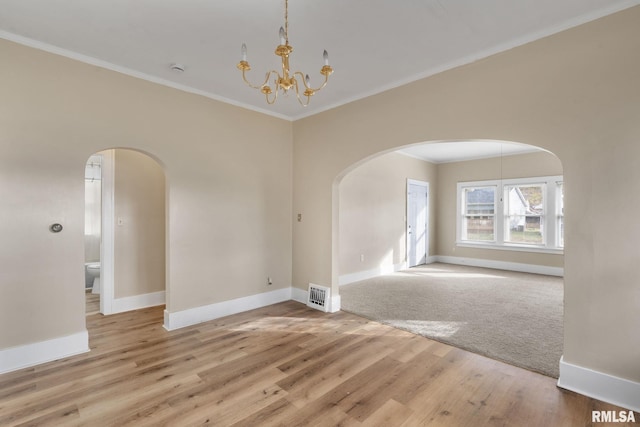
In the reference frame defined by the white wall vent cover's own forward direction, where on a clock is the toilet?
The toilet is roughly at 2 o'clock from the white wall vent cover.

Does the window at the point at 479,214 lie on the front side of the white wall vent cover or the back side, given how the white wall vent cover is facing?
on the back side

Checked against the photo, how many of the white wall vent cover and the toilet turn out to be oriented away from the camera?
0

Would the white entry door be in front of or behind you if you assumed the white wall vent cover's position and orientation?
behind

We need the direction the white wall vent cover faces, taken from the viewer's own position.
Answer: facing the viewer and to the left of the viewer

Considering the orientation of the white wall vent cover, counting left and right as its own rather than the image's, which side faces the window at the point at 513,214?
back

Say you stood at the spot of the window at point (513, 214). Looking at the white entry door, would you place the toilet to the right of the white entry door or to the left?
left
